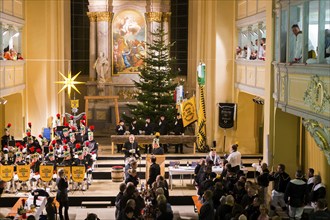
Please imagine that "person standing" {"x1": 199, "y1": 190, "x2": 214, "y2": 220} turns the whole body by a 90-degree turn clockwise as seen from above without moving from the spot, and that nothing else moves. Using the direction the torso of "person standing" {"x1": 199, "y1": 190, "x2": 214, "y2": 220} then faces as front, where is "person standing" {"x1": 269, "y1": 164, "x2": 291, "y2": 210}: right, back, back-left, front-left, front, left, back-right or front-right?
front-left

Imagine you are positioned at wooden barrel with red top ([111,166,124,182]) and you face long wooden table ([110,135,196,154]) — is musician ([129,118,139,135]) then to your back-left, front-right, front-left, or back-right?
front-left

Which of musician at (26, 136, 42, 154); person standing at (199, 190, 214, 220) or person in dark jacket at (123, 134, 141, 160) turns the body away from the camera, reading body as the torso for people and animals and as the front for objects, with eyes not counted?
the person standing

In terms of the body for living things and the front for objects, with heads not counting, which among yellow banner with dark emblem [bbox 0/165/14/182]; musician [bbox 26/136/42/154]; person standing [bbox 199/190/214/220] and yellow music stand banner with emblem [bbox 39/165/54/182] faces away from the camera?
the person standing

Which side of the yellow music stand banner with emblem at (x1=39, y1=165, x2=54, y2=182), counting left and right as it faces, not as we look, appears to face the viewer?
front

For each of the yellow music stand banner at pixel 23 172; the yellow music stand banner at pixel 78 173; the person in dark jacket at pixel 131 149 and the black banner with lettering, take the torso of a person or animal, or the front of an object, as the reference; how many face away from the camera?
0

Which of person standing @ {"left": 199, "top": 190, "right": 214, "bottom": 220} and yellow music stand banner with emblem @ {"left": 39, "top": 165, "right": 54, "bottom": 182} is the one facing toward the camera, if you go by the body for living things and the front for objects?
the yellow music stand banner with emblem

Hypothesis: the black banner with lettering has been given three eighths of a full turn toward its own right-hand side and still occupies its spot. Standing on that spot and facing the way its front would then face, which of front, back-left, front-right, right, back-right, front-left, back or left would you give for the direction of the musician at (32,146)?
left

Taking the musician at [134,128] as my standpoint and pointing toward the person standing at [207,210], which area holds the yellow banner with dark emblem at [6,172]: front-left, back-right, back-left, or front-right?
front-right

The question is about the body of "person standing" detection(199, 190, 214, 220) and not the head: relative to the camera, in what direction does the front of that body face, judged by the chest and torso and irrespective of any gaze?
away from the camera

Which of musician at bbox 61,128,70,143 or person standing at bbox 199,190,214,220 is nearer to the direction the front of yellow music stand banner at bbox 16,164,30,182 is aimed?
the person standing

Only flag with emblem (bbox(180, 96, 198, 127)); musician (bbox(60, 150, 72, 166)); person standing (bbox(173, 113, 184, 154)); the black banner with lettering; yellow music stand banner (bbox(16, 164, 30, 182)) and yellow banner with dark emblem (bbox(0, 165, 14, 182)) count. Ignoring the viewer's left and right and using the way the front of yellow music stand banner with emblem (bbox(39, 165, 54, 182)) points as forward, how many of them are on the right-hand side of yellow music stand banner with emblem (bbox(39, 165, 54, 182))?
2

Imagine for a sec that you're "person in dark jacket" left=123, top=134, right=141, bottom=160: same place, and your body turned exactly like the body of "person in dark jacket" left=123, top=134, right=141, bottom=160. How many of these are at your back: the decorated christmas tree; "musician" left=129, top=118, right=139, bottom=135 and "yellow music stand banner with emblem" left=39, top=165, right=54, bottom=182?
2

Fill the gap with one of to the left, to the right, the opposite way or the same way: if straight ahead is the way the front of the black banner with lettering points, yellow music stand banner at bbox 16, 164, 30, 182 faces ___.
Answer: the same way

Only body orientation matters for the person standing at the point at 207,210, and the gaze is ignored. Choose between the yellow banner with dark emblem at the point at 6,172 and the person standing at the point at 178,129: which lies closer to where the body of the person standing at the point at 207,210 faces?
the person standing

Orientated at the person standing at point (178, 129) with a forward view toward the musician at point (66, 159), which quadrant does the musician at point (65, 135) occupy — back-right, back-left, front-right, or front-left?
front-right

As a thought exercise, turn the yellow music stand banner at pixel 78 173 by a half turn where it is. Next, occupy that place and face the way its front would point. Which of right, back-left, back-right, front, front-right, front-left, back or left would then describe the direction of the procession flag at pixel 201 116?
front-right

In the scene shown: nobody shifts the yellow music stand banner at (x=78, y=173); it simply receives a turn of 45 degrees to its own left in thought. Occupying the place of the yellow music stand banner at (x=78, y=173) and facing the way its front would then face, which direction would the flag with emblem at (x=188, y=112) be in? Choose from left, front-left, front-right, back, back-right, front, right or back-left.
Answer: left

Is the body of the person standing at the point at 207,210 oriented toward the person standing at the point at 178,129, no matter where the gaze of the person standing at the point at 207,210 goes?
yes

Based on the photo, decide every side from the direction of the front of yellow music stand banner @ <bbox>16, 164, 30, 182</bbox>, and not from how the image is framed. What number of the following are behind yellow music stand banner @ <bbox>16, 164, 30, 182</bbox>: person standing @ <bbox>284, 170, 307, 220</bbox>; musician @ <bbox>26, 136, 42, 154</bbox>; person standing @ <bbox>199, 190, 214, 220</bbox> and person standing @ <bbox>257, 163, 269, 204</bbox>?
1

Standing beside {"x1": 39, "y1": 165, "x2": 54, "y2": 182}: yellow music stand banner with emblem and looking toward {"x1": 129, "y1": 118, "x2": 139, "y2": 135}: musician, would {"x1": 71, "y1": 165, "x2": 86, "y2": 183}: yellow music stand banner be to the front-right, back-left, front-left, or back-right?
front-right

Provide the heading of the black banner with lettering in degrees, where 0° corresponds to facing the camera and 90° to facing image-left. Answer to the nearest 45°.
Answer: approximately 0°

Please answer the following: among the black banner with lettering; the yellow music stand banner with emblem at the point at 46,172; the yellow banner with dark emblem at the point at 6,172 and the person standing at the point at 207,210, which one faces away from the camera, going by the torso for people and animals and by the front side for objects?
the person standing
